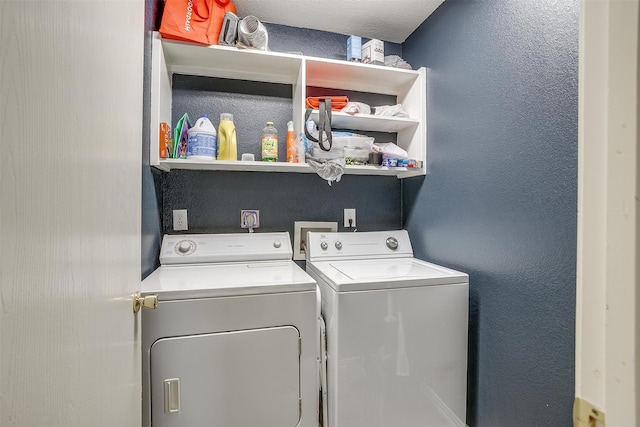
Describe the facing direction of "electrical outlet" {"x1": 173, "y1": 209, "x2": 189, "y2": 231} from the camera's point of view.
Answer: facing the viewer

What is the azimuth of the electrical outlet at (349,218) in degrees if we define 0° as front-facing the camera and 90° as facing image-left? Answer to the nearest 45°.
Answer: approximately 0°

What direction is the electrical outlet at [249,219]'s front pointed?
toward the camera

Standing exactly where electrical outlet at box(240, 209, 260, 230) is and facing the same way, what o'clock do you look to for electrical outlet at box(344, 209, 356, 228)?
electrical outlet at box(344, 209, 356, 228) is roughly at 9 o'clock from electrical outlet at box(240, 209, 260, 230).

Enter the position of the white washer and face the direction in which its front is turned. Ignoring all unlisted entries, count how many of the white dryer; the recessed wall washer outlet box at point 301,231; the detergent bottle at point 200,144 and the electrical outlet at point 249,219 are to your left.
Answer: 0

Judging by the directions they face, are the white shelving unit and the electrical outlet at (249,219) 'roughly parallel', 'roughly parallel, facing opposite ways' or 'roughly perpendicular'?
roughly parallel

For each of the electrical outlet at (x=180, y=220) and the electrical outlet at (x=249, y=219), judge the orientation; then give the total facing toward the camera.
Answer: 2

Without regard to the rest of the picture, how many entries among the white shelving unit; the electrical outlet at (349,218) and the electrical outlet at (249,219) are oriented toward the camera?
3

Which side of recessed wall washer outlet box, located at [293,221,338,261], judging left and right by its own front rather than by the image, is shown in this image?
front

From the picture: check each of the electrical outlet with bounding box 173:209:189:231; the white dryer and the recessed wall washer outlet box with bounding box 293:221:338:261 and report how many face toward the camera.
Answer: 3

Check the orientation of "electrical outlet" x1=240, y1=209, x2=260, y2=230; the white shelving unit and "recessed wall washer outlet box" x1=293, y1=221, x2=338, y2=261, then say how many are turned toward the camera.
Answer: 3

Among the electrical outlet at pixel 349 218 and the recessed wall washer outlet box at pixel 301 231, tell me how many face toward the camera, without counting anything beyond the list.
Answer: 2

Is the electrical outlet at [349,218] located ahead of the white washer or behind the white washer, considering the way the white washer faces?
behind

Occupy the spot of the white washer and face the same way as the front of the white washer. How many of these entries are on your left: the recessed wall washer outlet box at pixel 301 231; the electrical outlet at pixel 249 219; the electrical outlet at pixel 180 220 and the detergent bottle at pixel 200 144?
0

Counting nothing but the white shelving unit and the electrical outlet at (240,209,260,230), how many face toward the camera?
2

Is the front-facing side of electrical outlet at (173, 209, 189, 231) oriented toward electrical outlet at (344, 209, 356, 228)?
no
